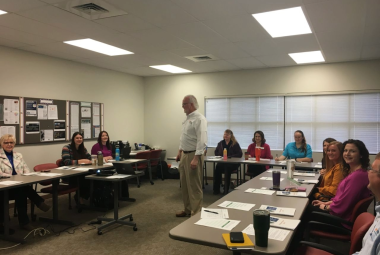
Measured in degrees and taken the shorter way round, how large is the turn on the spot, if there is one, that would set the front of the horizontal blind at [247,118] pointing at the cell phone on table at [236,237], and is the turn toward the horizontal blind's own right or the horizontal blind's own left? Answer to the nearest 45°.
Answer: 0° — it already faces it

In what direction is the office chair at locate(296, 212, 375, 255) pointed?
to the viewer's left

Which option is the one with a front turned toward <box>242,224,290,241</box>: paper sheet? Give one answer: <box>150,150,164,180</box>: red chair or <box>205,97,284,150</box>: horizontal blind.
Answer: the horizontal blind

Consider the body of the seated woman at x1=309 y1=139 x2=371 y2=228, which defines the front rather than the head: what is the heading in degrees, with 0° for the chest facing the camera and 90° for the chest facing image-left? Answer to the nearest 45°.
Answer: approximately 90°

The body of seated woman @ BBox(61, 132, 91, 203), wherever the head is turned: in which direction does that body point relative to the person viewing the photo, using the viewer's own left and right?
facing the viewer and to the right of the viewer

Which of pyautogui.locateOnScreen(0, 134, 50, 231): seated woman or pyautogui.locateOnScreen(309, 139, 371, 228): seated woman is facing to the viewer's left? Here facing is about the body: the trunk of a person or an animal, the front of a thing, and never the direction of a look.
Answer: pyautogui.locateOnScreen(309, 139, 371, 228): seated woman

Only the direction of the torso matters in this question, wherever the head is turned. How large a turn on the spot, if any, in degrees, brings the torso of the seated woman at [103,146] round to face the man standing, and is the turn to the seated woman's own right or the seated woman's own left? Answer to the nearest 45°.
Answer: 0° — they already face them

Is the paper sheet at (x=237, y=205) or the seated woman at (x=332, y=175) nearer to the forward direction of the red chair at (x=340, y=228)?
the paper sheet

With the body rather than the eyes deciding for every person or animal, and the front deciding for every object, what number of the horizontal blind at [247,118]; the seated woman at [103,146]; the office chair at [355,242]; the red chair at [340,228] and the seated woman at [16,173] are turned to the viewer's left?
2

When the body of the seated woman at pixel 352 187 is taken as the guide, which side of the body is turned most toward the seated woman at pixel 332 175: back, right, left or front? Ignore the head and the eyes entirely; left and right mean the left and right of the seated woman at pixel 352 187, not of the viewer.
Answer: right

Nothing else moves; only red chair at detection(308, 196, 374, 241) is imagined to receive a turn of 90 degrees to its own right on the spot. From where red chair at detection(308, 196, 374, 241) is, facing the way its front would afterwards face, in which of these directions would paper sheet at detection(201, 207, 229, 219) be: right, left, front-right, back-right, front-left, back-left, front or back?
back-left

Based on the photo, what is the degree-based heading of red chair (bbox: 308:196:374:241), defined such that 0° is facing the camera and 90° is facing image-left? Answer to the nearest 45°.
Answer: approximately 90°

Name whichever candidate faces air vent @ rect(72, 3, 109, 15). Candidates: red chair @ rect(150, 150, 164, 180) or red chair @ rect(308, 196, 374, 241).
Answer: red chair @ rect(308, 196, 374, 241)
